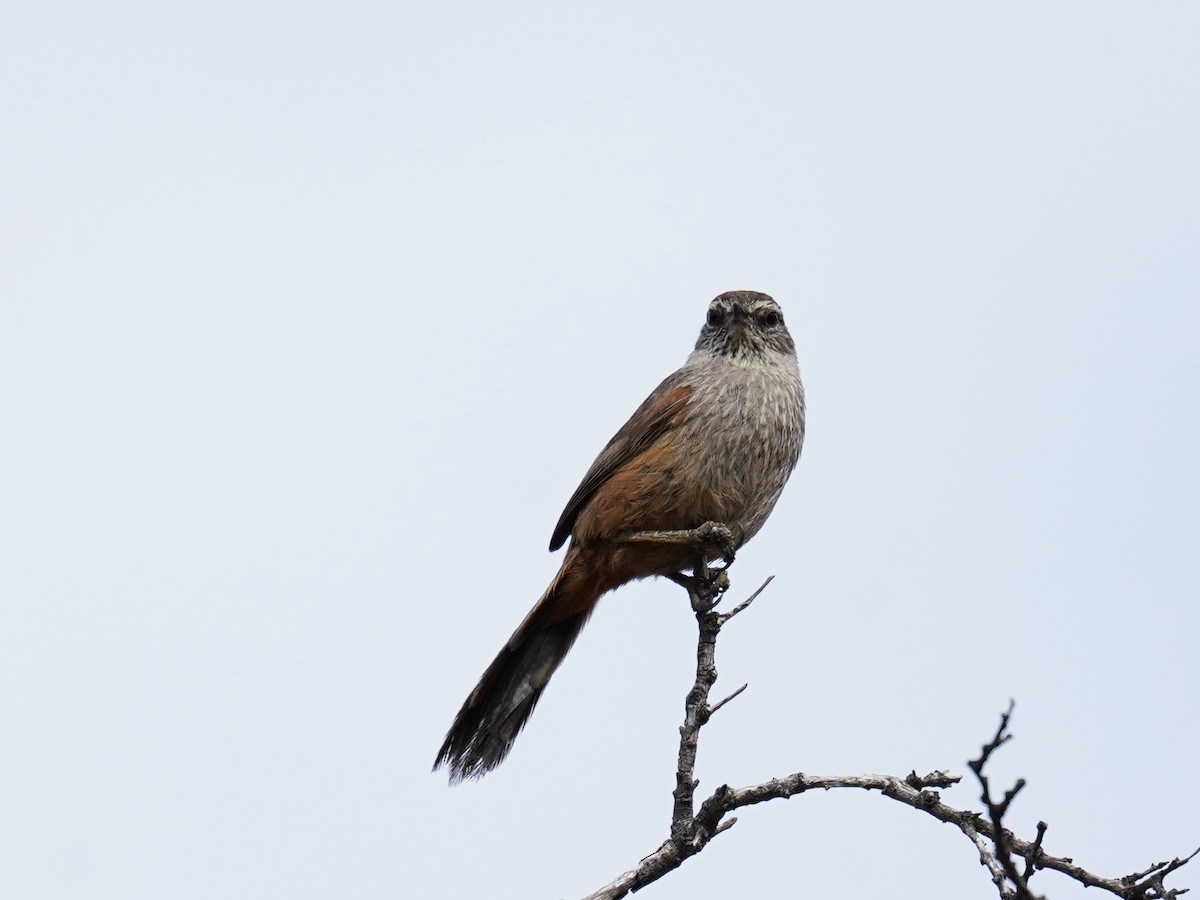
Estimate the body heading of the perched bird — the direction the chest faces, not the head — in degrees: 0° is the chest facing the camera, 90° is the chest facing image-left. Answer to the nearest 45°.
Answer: approximately 315°
